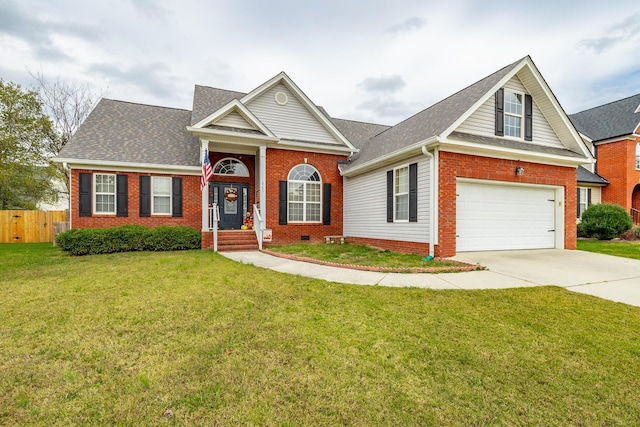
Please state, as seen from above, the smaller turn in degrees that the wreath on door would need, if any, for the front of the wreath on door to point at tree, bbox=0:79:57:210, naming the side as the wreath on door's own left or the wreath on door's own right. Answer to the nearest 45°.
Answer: approximately 135° to the wreath on door's own right

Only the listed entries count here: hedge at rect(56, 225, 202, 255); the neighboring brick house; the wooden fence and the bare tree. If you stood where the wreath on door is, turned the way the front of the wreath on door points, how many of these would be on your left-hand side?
1

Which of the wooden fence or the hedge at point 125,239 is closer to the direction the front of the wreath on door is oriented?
the hedge

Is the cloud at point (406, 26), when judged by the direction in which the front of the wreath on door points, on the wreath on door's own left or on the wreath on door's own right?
on the wreath on door's own left

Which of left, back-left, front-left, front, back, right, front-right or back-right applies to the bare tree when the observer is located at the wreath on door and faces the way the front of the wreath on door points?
back-right

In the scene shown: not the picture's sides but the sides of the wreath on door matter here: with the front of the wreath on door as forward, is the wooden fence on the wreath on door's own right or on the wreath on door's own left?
on the wreath on door's own right

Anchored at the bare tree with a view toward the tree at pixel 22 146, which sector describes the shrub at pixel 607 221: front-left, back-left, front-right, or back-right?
back-left

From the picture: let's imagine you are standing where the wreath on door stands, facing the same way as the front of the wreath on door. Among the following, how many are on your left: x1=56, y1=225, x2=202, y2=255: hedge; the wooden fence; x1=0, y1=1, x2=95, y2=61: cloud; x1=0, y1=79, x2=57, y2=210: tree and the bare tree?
0

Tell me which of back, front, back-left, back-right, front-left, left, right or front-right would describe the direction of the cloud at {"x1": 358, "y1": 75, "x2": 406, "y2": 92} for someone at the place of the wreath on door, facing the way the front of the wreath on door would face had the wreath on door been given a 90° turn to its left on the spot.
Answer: front-left

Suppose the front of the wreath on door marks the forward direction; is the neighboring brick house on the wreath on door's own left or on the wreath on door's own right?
on the wreath on door's own left

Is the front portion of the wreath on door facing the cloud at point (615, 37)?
no

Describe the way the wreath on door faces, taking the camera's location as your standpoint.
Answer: facing the viewer

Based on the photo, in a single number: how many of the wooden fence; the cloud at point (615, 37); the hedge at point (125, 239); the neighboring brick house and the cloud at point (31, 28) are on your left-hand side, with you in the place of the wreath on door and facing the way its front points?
2

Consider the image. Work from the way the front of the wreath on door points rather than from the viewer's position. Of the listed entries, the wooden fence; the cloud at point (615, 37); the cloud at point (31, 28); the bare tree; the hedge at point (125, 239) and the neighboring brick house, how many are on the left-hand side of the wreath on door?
2

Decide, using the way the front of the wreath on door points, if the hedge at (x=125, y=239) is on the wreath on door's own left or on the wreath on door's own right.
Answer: on the wreath on door's own right
